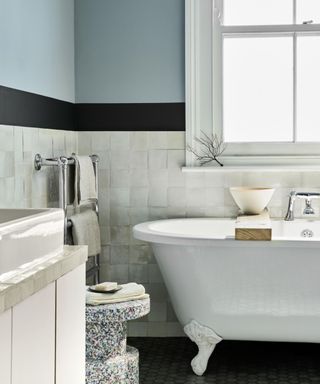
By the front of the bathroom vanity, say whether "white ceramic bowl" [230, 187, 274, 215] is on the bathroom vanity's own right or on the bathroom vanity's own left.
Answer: on the bathroom vanity's own left

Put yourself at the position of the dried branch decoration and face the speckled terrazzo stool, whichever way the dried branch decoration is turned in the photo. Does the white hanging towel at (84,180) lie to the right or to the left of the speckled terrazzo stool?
right

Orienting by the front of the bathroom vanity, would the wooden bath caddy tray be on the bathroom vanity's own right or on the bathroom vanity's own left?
on the bathroom vanity's own left

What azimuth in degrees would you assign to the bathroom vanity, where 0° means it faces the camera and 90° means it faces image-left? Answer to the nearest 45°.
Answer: approximately 315°

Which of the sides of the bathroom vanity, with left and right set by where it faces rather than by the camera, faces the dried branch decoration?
left

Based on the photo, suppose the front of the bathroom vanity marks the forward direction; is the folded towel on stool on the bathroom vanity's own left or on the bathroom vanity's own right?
on the bathroom vanity's own left

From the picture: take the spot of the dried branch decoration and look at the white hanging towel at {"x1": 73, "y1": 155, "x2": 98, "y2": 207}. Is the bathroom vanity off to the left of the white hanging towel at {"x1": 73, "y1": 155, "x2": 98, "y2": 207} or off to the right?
left

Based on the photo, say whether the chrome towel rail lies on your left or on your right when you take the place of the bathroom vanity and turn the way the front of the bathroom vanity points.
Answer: on your left

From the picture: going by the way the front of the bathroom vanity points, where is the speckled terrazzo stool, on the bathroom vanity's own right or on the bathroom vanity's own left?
on the bathroom vanity's own left
